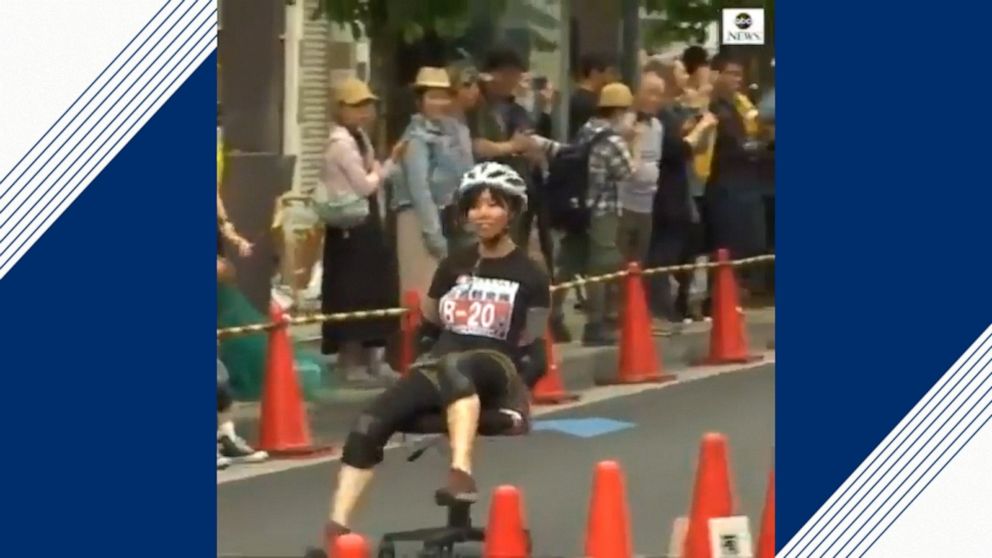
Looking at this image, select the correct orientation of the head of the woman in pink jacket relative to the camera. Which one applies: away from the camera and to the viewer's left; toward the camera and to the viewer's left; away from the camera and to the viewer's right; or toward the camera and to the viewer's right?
toward the camera and to the viewer's right

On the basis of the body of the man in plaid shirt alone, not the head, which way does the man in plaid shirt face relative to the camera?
to the viewer's right

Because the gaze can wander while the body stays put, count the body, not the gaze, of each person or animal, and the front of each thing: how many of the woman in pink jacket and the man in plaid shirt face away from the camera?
0
